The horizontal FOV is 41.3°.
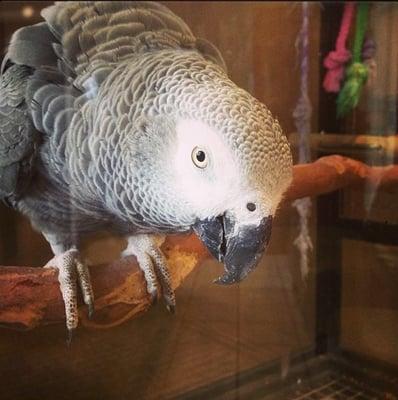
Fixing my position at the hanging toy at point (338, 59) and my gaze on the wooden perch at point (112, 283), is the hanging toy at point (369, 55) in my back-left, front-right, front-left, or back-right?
back-left

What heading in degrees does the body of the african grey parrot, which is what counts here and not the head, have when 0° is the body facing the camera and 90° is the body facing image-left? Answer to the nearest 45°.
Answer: approximately 315°
